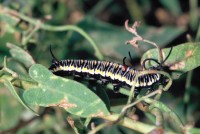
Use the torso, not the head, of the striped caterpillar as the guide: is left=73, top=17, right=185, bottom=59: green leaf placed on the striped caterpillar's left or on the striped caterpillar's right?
on the striped caterpillar's left

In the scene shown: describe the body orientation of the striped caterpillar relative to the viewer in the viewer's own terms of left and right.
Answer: facing to the right of the viewer

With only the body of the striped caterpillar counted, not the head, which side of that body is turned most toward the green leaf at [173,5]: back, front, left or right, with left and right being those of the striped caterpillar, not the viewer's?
left

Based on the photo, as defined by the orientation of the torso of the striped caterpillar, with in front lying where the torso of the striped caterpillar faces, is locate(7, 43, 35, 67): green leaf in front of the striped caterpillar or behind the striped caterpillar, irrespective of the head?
behind
